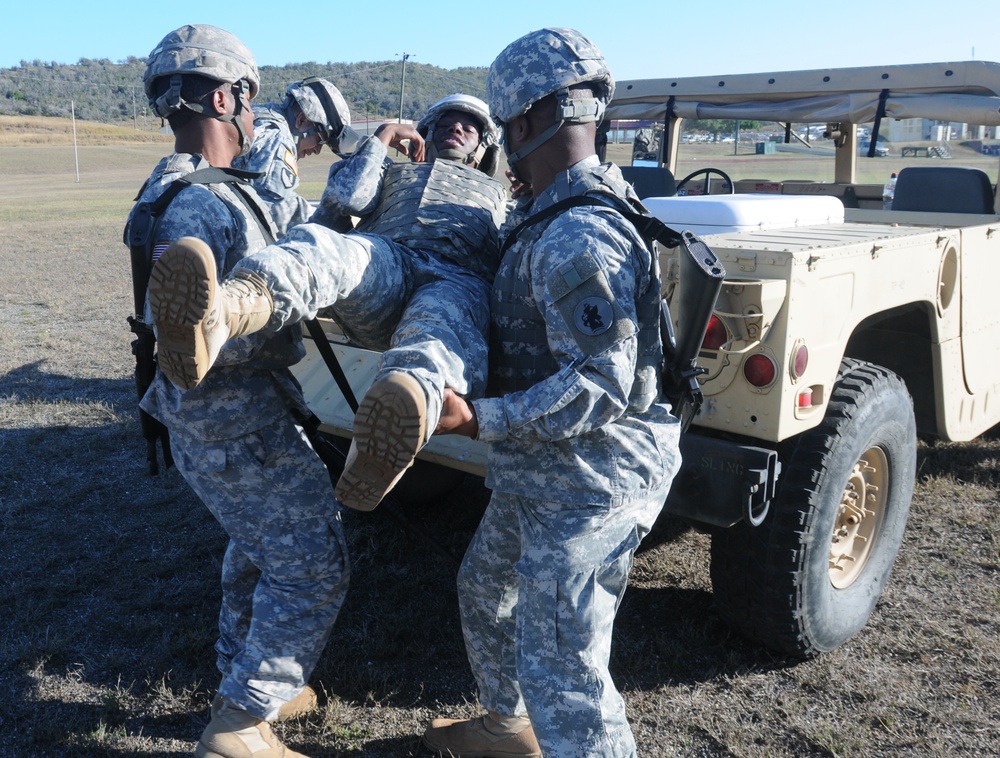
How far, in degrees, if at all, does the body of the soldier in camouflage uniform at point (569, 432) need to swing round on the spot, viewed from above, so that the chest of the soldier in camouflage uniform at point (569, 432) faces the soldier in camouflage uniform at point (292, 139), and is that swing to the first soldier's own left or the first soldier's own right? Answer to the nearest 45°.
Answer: approximately 45° to the first soldier's own right

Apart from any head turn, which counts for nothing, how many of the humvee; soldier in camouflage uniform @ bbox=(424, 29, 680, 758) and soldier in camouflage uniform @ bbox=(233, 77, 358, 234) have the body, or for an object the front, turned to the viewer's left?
1

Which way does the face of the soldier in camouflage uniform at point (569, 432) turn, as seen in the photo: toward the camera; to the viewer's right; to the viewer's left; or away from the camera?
to the viewer's left

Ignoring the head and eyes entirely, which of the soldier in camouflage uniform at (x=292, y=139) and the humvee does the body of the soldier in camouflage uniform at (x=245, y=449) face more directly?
the humvee

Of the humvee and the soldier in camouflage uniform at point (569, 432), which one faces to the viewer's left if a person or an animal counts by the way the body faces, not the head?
the soldier in camouflage uniform

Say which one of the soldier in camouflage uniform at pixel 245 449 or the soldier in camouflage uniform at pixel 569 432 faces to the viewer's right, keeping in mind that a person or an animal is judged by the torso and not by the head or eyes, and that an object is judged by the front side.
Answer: the soldier in camouflage uniform at pixel 245 449

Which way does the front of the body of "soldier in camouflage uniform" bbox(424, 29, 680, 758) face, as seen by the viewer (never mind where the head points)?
to the viewer's left

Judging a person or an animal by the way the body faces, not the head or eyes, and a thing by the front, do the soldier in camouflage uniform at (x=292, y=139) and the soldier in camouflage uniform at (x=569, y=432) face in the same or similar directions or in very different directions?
very different directions

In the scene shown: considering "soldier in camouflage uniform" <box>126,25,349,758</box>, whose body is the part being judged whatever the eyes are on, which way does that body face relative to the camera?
to the viewer's right

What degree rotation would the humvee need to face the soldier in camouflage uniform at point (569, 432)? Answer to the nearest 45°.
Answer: approximately 180°

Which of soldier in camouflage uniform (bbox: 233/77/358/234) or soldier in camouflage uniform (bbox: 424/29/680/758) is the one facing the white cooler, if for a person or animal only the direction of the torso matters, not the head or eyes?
soldier in camouflage uniform (bbox: 233/77/358/234)
